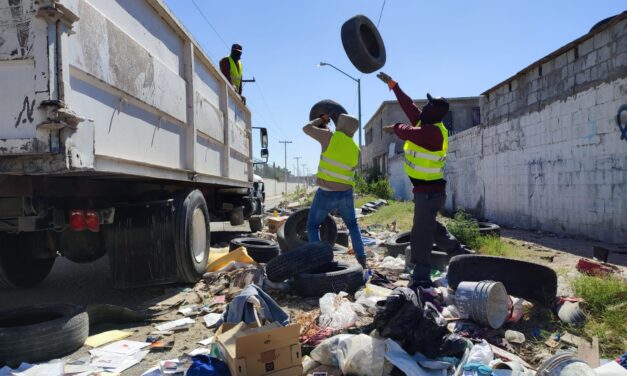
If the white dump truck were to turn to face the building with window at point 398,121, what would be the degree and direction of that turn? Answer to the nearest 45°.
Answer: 0° — it already faces it

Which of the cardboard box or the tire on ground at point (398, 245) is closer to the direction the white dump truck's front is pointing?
the tire on ground

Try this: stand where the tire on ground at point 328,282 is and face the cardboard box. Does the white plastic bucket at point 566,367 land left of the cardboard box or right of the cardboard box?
left

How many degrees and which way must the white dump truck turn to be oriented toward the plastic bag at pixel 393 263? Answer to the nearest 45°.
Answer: approximately 45° to its right

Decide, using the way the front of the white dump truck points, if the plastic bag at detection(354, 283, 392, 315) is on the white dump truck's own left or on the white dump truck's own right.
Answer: on the white dump truck's own right

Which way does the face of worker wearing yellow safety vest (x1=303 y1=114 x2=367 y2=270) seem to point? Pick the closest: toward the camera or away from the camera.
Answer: away from the camera

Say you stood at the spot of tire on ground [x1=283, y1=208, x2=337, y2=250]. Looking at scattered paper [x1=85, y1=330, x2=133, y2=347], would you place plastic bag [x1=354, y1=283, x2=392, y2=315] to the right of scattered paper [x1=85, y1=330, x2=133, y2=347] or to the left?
left

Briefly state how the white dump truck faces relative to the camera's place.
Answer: facing away from the viewer and to the right of the viewer

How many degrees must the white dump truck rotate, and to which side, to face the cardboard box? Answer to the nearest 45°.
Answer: approximately 90° to its right

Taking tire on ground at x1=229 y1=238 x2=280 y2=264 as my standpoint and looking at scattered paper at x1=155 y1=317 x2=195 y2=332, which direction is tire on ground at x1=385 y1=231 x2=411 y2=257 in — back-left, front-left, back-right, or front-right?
back-left
